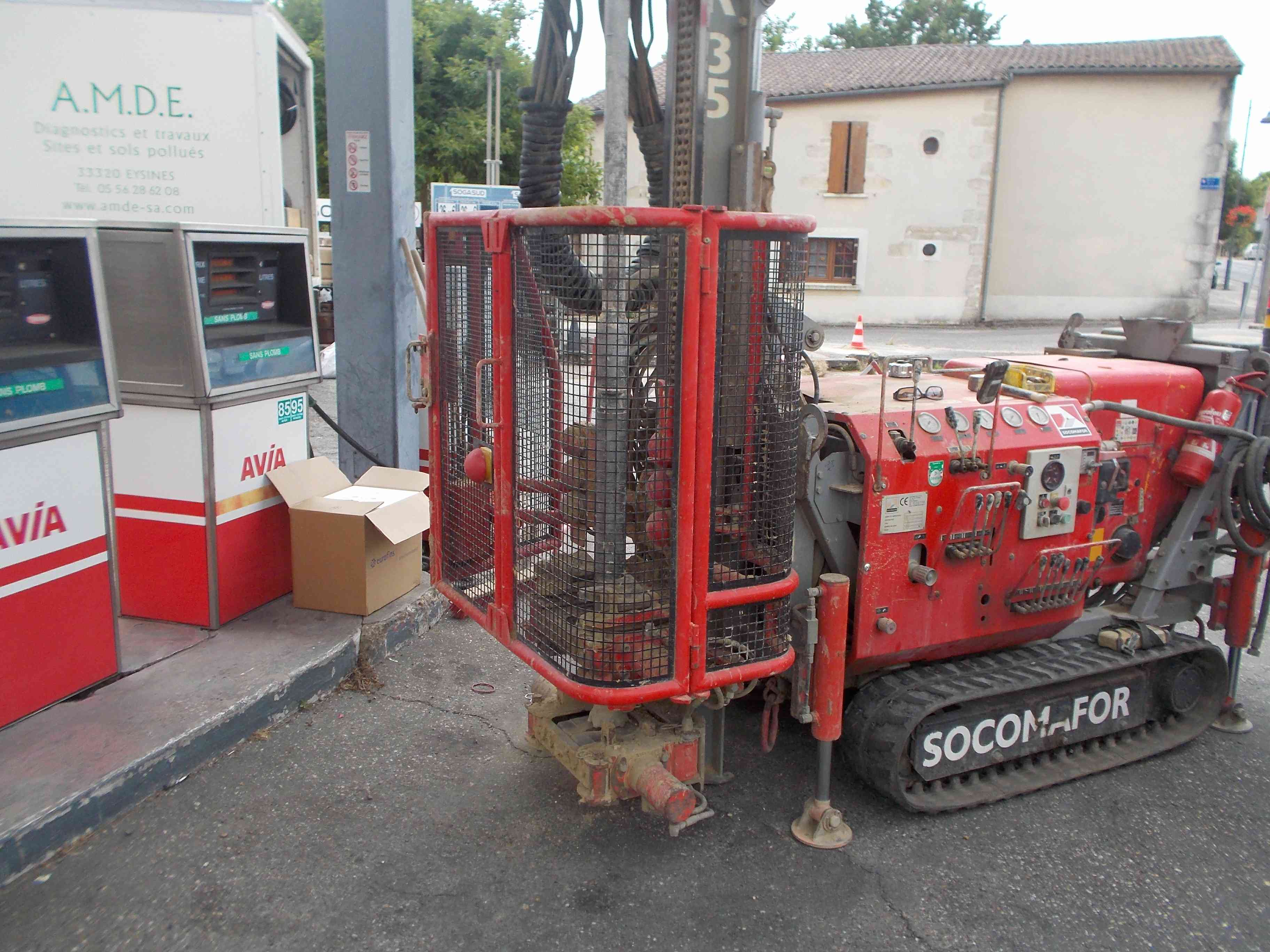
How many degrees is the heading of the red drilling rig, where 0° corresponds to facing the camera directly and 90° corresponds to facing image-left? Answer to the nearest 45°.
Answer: approximately 45°

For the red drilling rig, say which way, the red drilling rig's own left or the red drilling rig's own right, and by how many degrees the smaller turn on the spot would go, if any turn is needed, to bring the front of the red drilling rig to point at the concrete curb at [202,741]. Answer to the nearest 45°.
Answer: approximately 45° to the red drilling rig's own right

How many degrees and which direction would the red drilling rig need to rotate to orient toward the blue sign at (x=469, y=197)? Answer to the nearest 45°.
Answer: approximately 90° to its right

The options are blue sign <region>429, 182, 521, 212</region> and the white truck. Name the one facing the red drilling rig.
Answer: the blue sign

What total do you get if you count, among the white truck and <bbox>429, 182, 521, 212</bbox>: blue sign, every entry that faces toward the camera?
1

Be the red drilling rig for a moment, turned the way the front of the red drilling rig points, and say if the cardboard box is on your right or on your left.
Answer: on your right

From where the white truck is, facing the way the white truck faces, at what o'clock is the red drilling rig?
The red drilling rig is roughly at 8 o'clock from the white truck.

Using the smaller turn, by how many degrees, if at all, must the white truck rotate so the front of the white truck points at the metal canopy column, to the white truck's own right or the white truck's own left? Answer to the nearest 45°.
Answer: approximately 180°

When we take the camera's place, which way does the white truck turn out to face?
facing to the left of the viewer
